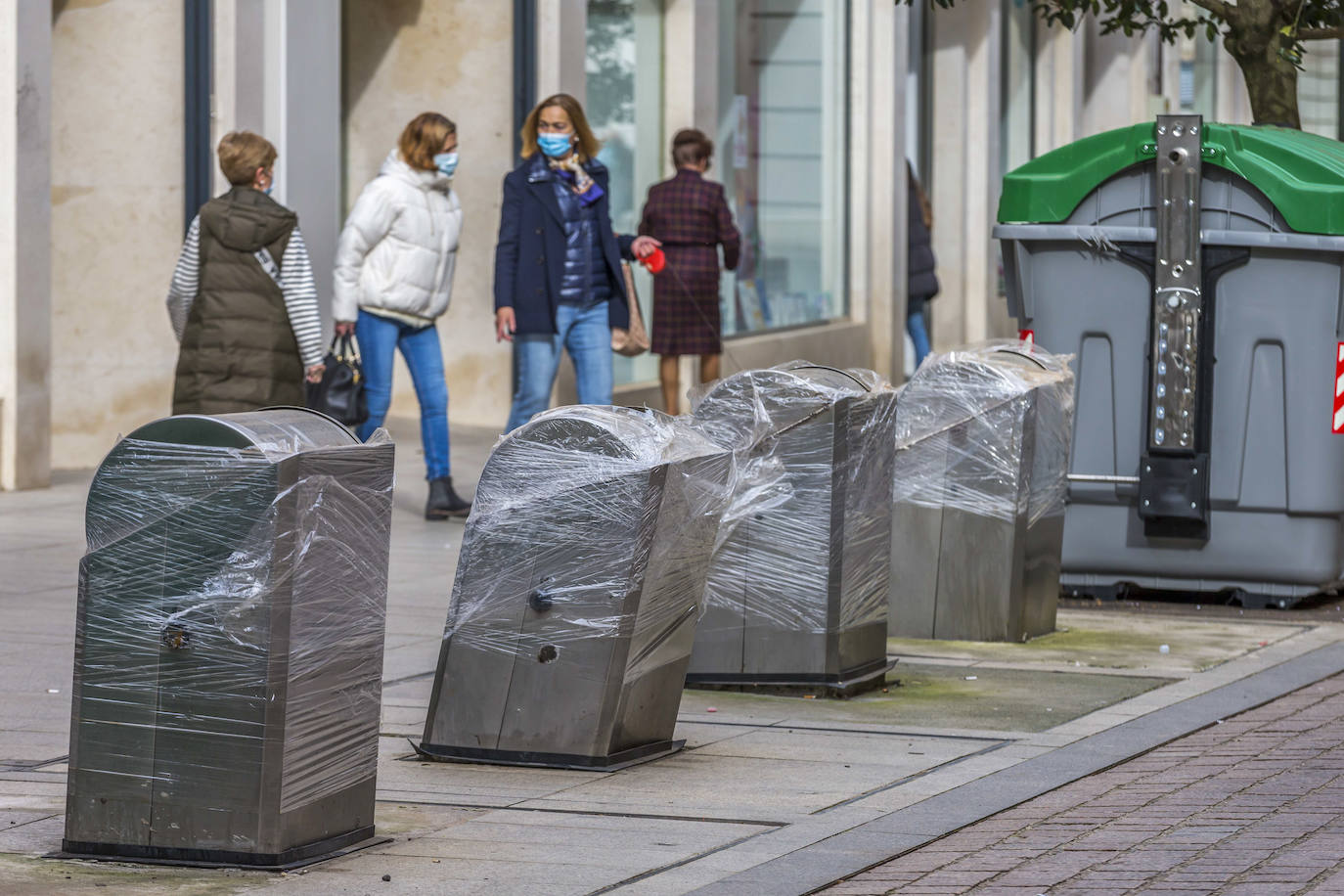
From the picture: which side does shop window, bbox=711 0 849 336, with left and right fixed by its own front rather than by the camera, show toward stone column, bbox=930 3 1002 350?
left

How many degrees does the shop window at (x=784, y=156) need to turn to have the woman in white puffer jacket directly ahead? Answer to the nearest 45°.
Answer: approximately 45° to its right

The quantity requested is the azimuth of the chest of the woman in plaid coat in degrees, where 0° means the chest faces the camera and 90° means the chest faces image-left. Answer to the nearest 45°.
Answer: approximately 180°

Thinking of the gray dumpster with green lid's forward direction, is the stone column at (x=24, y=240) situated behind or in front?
in front

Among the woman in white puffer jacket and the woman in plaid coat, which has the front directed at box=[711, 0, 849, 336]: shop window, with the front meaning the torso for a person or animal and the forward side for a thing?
the woman in plaid coat

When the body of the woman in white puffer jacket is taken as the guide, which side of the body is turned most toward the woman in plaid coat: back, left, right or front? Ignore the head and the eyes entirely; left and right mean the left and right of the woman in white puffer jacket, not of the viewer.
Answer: left

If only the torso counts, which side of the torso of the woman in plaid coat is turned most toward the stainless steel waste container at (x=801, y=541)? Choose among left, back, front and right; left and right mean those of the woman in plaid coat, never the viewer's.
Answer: back
